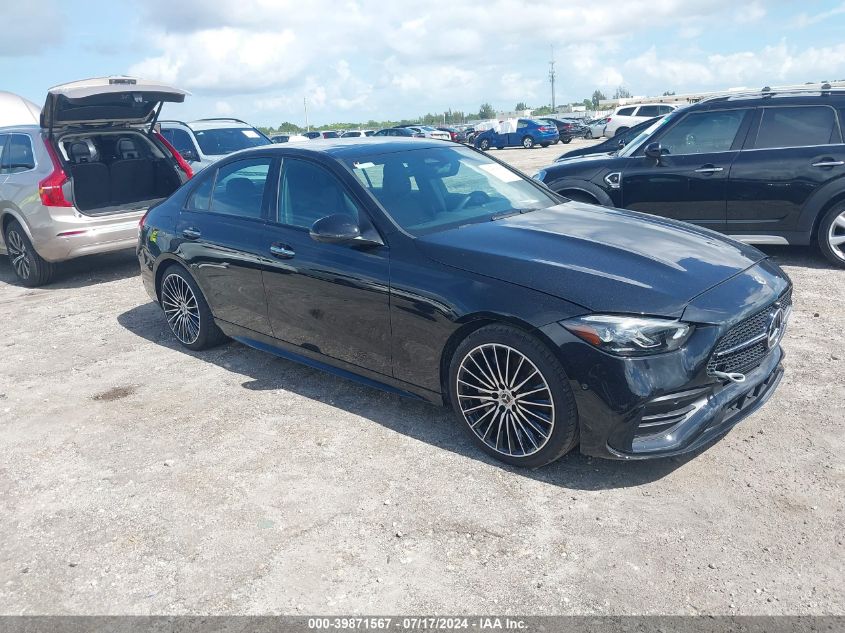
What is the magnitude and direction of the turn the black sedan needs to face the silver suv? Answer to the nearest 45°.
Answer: approximately 180°

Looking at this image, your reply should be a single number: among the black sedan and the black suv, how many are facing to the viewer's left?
1

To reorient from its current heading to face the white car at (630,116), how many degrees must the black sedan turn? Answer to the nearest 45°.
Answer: approximately 135° to its left

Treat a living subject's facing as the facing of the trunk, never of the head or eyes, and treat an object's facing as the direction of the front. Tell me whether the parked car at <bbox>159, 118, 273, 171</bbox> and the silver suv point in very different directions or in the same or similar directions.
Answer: very different directions

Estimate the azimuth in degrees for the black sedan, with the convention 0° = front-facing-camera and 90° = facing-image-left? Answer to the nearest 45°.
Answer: approximately 315°

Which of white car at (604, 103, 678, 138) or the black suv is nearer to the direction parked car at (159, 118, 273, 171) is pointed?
the black suv

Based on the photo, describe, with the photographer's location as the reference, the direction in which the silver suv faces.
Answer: facing away from the viewer and to the left of the viewer

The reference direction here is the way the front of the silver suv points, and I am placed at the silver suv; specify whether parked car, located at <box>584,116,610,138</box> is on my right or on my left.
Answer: on my right

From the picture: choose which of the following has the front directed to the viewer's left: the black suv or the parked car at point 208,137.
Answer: the black suv

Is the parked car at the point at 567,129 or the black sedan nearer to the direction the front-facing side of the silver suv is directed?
the parked car

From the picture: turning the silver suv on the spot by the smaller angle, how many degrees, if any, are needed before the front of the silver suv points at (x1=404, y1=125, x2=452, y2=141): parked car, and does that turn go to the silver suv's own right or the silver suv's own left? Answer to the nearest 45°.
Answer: approximately 90° to the silver suv's own right

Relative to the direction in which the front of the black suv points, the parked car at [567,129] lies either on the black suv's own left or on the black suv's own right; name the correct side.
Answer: on the black suv's own right

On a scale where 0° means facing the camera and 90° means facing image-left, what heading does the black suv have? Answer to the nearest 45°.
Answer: approximately 90°
